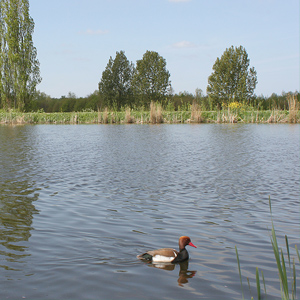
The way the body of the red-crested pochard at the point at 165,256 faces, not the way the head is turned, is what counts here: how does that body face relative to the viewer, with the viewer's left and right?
facing to the right of the viewer

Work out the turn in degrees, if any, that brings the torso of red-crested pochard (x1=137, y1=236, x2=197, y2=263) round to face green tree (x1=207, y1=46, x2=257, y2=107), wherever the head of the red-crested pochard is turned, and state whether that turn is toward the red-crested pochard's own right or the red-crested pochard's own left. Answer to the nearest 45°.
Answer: approximately 90° to the red-crested pochard's own left

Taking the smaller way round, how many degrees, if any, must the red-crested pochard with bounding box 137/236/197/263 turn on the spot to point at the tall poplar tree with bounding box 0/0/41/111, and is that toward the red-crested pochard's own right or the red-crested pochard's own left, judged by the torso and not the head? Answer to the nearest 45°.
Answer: approximately 90° to the red-crested pochard's own left
